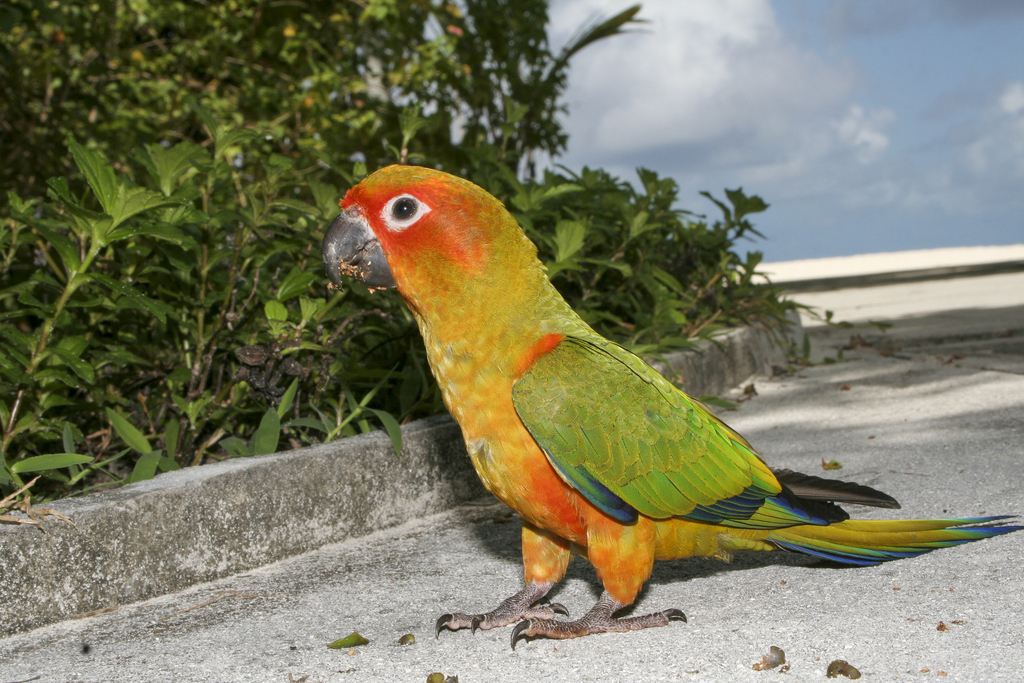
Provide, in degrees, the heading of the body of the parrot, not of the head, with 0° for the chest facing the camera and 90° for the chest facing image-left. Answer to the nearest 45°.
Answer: approximately 90°
